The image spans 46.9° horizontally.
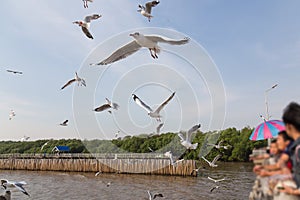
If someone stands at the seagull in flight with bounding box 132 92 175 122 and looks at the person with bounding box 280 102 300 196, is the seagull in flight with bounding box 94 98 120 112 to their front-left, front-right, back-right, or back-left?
back-right

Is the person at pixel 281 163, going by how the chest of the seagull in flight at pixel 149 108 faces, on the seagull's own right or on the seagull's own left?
on the seagull's own left

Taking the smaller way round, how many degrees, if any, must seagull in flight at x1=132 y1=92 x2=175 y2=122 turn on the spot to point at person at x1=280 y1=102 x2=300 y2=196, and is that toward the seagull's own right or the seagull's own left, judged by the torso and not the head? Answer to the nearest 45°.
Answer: approximately 45° to the seagull's own left

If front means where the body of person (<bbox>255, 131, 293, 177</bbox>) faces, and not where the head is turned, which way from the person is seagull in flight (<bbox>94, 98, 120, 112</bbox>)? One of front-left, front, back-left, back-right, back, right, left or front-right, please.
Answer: front-right

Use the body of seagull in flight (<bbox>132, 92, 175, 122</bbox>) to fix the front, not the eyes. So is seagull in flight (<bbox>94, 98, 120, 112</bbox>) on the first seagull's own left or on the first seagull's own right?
on the first seagull's own right

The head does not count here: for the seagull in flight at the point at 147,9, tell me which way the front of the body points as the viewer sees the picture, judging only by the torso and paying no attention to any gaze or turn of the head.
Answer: to the viewer's left

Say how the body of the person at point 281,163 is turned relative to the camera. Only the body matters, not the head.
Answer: to the viewer's left

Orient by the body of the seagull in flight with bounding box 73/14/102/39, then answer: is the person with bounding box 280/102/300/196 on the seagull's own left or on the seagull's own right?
on the seagull's own left

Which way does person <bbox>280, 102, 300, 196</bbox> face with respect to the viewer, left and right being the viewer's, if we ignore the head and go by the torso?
facing away from the viewer and to the left of the viewer

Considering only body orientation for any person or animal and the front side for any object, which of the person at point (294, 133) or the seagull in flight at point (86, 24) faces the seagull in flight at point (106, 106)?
the person

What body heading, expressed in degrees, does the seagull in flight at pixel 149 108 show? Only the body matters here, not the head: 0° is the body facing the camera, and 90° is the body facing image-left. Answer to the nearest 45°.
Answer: approximately 45°

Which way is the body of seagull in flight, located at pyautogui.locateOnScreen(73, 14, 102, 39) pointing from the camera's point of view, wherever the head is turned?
to the viewer's left
